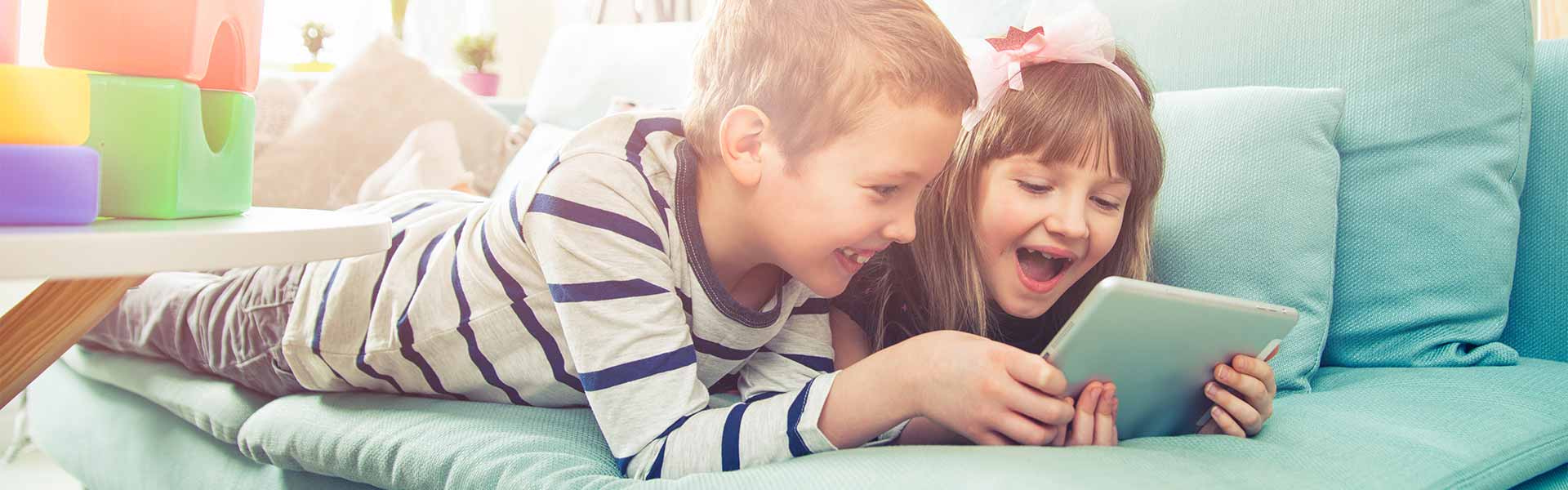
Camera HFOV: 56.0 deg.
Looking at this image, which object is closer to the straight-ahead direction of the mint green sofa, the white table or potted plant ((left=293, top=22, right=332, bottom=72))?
the white table

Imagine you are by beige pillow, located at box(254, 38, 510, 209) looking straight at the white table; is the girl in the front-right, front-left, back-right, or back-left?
front-left

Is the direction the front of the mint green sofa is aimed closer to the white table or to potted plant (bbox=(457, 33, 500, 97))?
the white table

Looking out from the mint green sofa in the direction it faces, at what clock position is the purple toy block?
The purple toy block is roughly at 2 o'clock from the mint green sofa.

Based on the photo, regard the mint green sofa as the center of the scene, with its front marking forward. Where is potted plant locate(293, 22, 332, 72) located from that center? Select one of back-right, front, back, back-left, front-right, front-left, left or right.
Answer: back-right

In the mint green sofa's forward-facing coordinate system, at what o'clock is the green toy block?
The green toy block is roughly at 2 o'clock from the mint green sofa.

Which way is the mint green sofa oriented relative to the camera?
toward the camera

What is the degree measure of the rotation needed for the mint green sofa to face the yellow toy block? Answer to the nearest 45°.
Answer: approximately 45° to its right
